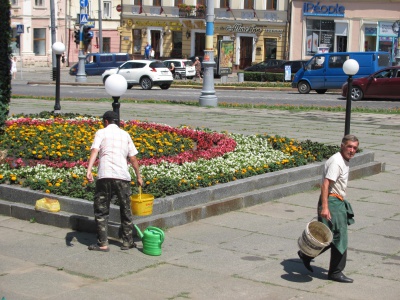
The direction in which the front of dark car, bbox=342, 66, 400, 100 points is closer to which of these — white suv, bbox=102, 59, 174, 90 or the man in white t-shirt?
the white suv

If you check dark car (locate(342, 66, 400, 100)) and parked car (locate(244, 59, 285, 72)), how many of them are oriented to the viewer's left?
2

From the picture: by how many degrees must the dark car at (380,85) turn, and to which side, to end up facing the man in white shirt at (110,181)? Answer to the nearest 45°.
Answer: approximately 90° to its left

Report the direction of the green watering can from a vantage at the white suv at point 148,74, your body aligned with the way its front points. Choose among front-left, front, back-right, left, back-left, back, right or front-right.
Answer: back-left

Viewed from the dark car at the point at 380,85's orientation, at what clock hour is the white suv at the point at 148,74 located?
The white suv is roughly at 1 o'clock from the dark car.

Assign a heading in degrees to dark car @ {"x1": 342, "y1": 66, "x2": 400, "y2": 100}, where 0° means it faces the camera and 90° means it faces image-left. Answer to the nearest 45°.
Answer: approximately 90°
